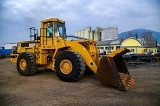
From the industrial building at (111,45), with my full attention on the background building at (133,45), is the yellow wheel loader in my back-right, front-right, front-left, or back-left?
back-right

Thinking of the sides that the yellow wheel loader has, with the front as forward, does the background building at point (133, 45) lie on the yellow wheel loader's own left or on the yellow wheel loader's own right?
on the yellow wheel loader's own left

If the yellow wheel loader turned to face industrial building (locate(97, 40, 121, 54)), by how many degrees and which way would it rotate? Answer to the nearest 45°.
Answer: approximately 135° to its left

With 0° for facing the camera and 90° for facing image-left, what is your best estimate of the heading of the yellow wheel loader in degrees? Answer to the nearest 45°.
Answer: approximately 315°
